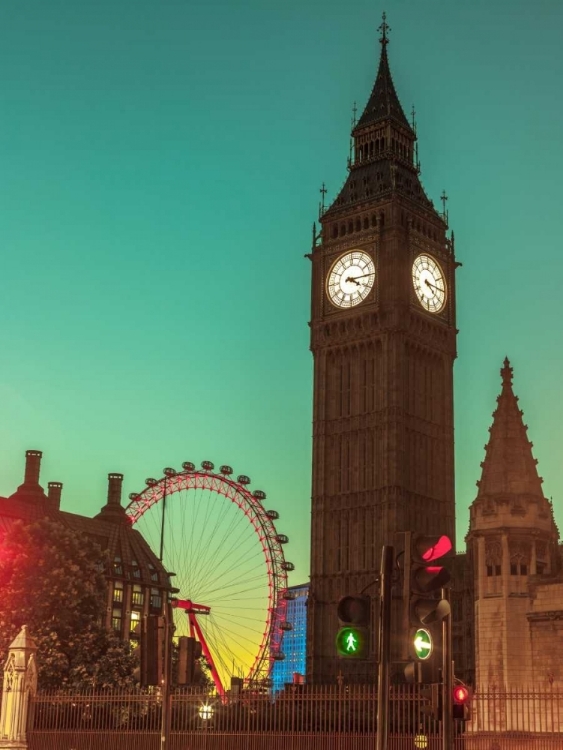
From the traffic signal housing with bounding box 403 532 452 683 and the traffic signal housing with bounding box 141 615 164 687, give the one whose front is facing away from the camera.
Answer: the traffic signal housing with bounding box 141 615 164 687

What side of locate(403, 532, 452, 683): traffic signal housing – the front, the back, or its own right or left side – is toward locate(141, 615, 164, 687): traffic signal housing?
back

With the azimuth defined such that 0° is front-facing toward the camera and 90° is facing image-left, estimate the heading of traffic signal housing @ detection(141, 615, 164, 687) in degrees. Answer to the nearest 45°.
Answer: approximately 180°

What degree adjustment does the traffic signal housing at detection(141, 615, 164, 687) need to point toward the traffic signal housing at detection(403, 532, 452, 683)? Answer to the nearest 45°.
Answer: approximately 135° to its right

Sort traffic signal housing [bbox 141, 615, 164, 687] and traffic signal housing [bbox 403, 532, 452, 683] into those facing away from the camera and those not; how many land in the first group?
1

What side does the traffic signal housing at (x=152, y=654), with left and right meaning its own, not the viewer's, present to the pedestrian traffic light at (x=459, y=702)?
right

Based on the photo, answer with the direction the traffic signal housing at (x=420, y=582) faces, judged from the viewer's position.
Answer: facing the viewer and to the right of the viewer
